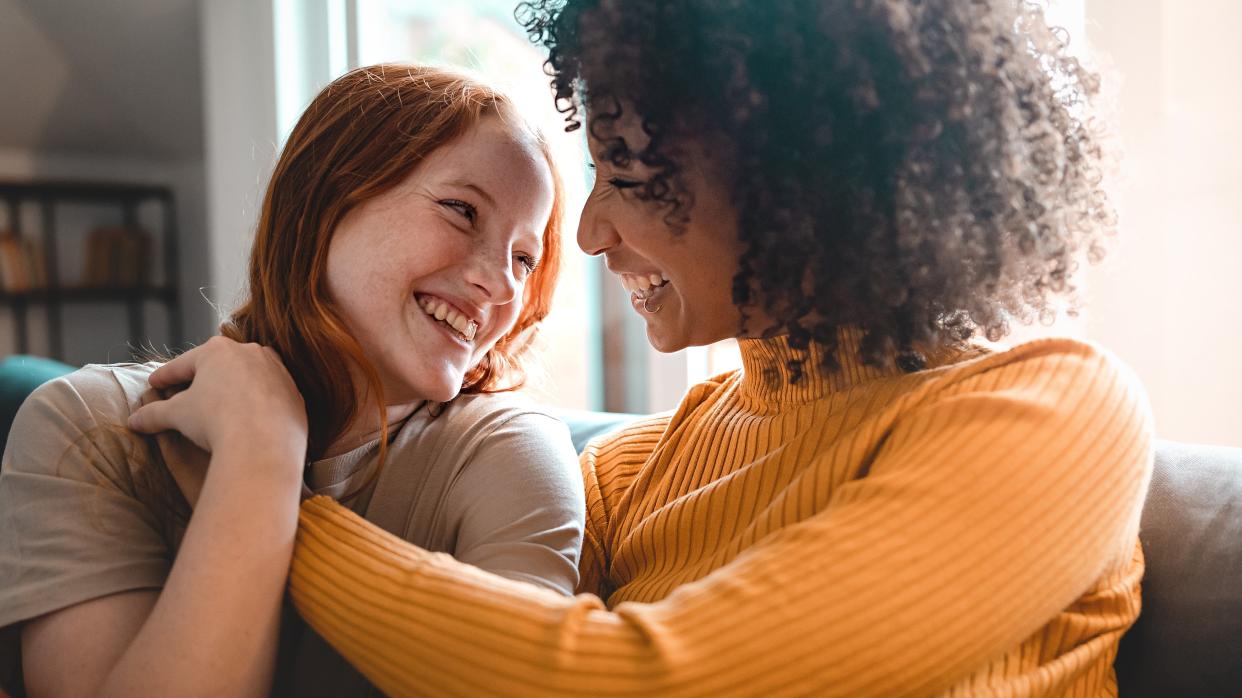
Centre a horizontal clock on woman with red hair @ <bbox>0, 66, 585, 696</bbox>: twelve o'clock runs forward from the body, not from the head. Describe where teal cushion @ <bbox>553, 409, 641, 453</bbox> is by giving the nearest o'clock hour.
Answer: The teal cushion is roughly at 9 o'clock from the woman with red hair.

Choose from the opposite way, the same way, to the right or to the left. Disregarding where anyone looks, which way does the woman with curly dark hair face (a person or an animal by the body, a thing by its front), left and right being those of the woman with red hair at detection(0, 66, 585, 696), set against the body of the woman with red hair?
to the right

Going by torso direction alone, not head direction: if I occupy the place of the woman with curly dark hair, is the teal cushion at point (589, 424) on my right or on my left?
on my right

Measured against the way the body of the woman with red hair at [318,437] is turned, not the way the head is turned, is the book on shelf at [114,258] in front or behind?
behind

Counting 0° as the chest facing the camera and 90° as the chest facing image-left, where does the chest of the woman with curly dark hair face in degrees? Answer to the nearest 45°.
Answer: approximately 45°

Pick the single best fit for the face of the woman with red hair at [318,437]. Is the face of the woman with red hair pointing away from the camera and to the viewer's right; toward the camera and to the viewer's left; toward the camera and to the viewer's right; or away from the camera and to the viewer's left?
toward the camera and to the viewer's right

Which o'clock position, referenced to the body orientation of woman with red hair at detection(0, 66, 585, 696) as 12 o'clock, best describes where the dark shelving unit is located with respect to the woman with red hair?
The dark shelving unit is roughly at 7 o'clock from the woman with red hair.

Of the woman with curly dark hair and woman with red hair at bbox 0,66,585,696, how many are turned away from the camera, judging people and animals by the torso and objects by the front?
0

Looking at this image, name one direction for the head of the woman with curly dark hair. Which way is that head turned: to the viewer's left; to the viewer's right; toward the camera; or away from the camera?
to the viewer's left

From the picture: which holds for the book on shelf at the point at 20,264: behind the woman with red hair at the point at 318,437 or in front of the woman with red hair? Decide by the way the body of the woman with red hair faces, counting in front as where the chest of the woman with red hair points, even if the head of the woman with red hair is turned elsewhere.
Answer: behind
